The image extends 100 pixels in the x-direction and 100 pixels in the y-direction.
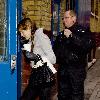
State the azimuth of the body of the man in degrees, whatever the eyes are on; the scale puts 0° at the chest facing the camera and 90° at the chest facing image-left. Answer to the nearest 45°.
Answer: approximately 45°
